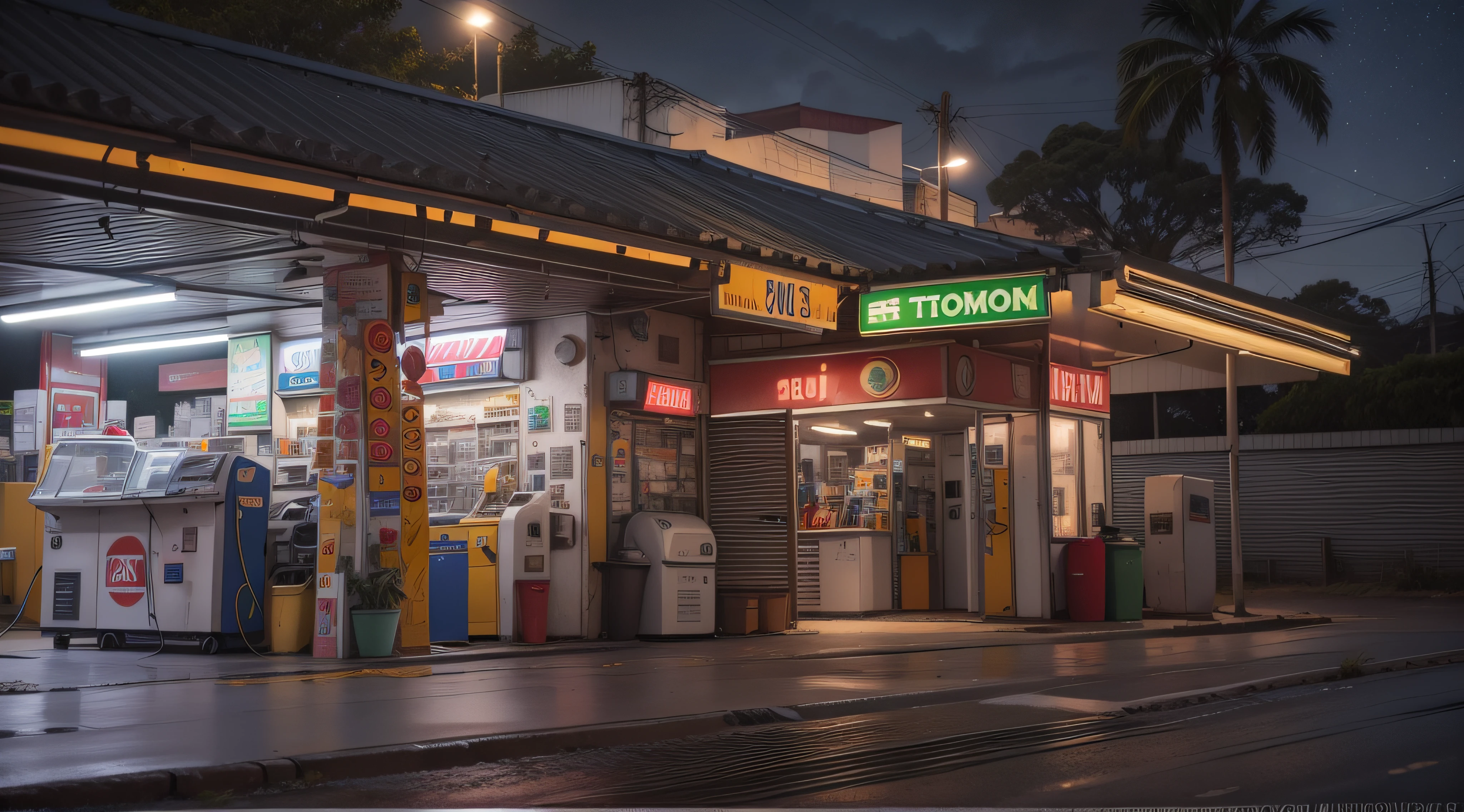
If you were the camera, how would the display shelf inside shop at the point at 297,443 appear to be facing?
facing the viewer

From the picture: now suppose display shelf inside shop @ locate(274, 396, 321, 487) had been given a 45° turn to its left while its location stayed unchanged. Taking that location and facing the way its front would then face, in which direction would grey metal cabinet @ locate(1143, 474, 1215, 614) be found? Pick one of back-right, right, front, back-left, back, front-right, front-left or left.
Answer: front-left

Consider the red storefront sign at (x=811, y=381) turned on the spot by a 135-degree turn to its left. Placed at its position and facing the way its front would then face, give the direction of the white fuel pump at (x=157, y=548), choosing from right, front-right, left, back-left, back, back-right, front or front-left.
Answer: back

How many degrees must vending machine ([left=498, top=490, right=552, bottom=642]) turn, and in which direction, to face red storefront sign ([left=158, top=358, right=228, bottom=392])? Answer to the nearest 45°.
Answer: approximately 180°

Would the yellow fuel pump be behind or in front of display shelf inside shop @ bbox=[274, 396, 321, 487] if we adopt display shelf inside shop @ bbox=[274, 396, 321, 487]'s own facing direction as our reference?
in front

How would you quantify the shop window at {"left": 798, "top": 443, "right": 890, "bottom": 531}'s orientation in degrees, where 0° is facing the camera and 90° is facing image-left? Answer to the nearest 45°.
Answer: approximately 0°

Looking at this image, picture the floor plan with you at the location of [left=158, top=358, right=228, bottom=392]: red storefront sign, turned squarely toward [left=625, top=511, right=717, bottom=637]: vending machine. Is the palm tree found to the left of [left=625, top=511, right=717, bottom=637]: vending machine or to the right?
left

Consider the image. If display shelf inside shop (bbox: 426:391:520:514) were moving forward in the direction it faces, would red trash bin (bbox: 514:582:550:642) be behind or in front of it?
in front

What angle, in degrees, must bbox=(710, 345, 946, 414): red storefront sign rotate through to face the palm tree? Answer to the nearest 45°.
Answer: approximately 135° to its left

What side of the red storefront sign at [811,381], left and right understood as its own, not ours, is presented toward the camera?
front

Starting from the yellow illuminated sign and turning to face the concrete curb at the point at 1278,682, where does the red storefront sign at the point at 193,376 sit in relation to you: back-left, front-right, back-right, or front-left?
back-right

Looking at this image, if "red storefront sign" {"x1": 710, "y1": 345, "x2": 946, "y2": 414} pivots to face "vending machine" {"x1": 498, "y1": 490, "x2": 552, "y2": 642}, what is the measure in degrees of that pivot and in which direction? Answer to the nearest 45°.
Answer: approximately 45° to its right

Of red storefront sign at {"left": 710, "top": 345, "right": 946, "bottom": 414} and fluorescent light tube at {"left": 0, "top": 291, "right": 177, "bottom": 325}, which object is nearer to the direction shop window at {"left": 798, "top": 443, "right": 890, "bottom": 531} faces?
the red storefront sign
